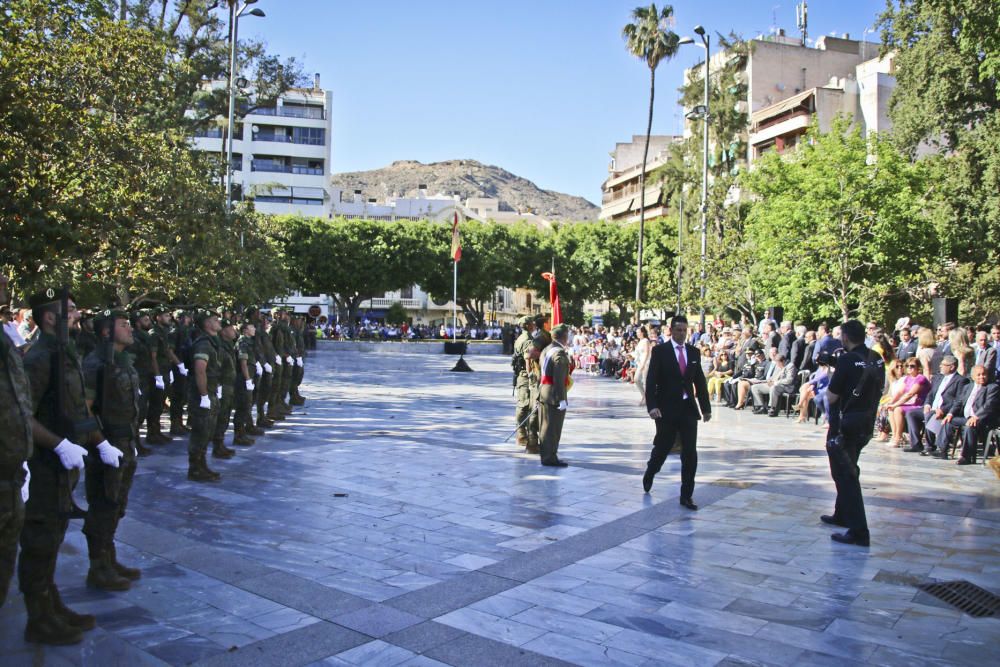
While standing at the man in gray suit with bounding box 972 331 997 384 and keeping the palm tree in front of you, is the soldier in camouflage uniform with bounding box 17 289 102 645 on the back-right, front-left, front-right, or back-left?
back-left

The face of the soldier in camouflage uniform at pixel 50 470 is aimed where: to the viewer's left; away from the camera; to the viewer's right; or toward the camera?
to the viewer's right

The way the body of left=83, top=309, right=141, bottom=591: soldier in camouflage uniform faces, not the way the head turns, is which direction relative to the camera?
to the viewer's right

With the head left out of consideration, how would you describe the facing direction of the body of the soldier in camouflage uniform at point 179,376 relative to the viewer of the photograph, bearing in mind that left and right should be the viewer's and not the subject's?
facing to the right of the viewer

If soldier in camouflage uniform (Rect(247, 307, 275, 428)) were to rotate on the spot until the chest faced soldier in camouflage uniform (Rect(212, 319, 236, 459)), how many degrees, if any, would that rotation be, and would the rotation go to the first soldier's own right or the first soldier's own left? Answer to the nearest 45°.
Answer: approximately 90° to the first soldier's own right

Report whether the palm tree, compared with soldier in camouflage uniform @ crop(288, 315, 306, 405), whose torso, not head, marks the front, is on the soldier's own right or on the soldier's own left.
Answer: on the soldier's own left

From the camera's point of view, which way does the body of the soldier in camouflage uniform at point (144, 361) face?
to the viewer's right

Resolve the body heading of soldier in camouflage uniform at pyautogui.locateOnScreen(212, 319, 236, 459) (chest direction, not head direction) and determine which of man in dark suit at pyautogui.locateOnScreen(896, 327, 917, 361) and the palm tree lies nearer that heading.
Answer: the man in dark suit

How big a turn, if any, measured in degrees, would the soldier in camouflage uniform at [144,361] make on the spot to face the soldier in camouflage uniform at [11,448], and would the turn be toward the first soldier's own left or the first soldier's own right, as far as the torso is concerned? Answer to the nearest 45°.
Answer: approximately 90° to the first soldier's own right

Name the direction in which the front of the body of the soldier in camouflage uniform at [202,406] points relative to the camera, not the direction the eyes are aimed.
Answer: to the viewer's right

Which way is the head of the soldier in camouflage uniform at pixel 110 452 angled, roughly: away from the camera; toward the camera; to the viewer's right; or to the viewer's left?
to the viewer's right

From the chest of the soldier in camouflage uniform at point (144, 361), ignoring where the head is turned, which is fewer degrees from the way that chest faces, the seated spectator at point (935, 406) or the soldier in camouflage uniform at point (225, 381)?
the seated spectator
